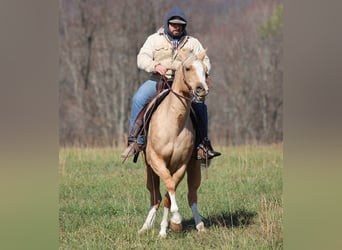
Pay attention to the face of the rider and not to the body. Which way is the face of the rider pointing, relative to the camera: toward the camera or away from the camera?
toward the camera

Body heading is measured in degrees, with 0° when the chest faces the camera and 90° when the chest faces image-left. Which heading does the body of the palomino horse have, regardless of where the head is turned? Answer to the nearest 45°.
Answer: approximately 0°

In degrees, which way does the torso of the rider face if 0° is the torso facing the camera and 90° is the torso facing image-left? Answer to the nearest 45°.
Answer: approximately 0°
